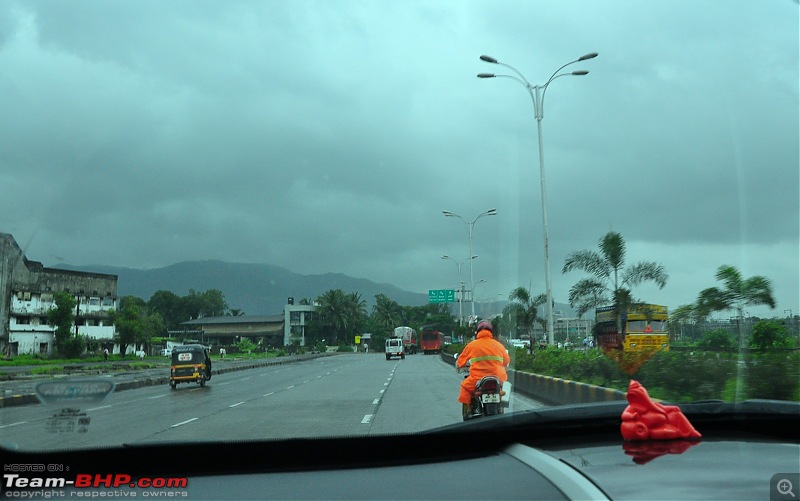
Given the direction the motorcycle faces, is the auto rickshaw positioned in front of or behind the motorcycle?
in front

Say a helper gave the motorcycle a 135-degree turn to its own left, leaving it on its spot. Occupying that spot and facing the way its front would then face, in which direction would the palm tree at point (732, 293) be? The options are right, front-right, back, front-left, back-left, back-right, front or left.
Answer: back

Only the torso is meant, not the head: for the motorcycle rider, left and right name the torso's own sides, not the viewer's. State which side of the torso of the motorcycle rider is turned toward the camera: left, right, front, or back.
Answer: back

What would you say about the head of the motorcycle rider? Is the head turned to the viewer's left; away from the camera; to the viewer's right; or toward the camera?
away from the camera

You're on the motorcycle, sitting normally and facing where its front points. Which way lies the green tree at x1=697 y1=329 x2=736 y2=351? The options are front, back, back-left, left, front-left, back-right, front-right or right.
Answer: front-right

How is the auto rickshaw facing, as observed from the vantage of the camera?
facing away from the viewer

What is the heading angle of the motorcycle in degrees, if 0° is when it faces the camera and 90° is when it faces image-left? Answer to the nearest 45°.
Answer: approximately 180°

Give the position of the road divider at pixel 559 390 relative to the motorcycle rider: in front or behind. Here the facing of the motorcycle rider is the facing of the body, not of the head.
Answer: in front
